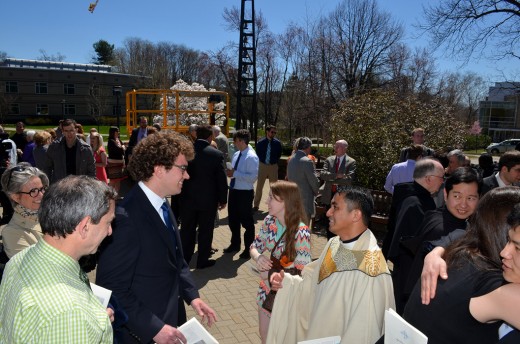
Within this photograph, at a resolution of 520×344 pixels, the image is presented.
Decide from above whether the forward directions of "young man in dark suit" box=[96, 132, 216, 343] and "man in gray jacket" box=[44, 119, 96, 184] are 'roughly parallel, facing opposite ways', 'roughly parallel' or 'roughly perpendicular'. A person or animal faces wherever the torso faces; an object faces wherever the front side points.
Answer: roughly perpendicular

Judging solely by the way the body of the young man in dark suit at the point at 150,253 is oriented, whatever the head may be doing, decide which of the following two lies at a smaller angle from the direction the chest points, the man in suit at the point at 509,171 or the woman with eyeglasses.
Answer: the man in suit

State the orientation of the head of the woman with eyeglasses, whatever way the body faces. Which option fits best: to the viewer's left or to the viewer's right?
to the viewer's right

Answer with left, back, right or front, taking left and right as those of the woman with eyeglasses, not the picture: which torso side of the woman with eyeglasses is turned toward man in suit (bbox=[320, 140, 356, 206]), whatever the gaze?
left

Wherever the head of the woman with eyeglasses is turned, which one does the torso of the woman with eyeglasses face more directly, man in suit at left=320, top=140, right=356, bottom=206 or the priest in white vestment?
the priest in white vestment

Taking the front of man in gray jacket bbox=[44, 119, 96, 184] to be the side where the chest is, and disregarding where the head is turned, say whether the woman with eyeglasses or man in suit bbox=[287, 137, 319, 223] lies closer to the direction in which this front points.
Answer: the woman with eyeglasses

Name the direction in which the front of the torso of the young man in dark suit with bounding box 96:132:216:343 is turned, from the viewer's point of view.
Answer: to the viewer's right

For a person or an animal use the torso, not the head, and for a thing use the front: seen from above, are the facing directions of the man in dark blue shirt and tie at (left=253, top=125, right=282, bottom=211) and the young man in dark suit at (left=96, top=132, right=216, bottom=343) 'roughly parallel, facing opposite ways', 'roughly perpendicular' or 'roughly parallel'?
roughly perpendicular
